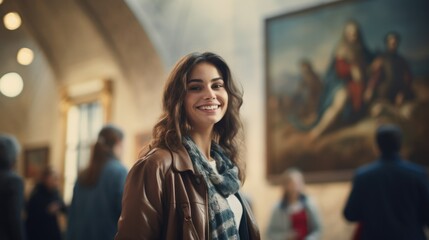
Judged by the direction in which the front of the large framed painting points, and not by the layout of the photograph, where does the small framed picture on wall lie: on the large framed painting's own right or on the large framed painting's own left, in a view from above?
on the large framed painting's own right

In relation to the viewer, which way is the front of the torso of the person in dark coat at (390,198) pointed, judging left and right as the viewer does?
facing away from the viewer

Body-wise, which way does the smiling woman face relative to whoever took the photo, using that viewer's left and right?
facing the viewer and to the right of the viewer

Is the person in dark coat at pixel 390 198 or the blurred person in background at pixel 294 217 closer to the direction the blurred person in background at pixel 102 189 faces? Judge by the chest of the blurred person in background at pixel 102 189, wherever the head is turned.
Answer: the blurred person in background

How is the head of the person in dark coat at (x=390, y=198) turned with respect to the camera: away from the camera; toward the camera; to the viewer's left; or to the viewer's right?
away from the camera

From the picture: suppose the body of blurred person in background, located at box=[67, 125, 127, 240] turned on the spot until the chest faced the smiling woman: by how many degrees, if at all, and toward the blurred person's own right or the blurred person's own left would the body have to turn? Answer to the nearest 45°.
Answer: approximately 135° to the blurred person's own right

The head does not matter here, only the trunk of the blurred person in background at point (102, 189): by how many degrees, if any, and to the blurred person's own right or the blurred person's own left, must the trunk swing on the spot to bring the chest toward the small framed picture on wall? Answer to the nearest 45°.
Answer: approximately 45° to the blurred person's own left

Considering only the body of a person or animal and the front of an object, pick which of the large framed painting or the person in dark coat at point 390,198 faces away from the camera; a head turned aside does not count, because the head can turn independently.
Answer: the person in dark coat
